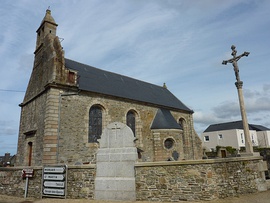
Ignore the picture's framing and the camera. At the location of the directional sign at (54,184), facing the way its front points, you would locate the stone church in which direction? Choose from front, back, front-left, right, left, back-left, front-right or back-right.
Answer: back

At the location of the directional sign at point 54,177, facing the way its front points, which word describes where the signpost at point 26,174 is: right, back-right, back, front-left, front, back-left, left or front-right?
back-right

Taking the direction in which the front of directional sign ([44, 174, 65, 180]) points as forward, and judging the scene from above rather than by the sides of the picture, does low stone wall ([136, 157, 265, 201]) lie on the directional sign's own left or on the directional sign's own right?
on the directional sign's own left

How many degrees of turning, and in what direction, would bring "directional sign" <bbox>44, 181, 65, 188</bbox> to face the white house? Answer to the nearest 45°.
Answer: approximately 135° to its left

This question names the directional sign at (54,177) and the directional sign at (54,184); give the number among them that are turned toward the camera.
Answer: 2

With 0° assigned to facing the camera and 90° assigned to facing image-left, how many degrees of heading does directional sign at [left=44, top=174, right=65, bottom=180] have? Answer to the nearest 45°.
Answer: approximately 0°

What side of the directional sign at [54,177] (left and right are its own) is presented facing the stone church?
back

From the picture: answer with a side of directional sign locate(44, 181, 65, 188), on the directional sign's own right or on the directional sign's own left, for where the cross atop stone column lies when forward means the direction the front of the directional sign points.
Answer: on the directional sign's own left

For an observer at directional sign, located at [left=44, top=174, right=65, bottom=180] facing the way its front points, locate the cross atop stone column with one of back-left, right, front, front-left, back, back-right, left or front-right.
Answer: left
